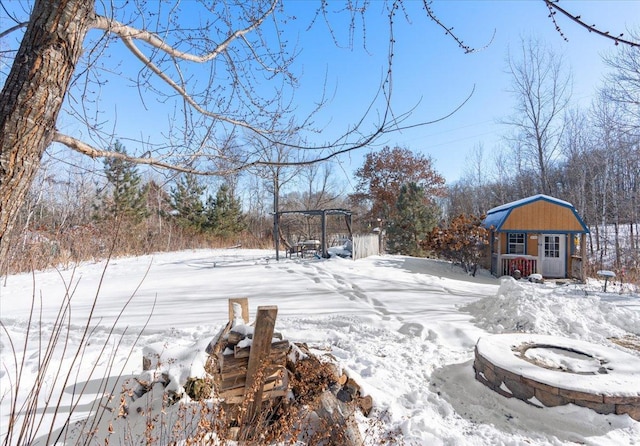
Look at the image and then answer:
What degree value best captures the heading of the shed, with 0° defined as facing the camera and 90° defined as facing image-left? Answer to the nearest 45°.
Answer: approximately 0°

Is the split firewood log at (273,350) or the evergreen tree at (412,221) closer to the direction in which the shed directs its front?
the split firewood log

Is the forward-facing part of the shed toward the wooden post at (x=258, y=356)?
yes

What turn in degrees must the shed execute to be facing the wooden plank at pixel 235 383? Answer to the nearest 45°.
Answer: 0° — it already faces it

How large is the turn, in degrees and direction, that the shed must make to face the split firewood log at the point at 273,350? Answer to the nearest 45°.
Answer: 0° — it already faces it

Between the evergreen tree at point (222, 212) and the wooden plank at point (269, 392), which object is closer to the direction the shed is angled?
the wooden plank

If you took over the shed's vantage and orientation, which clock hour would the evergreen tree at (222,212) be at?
The evergreen tree is roughly at 3 o'clock from the shed.

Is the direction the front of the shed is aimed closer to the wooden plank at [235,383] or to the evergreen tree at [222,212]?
the wooden plank

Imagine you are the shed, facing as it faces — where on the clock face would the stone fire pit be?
The stone fire pit is roughly at 12 o'clock from the shed.
